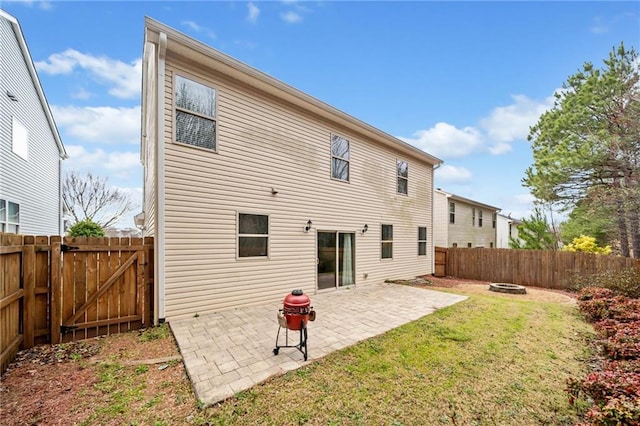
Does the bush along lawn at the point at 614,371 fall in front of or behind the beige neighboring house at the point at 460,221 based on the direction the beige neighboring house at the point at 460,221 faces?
behind

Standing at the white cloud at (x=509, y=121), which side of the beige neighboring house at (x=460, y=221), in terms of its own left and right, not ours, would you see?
right

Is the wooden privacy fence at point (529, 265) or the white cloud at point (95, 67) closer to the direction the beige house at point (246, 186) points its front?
the white cloud

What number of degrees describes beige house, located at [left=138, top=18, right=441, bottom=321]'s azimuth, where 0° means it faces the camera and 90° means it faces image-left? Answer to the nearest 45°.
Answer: approximately 135°

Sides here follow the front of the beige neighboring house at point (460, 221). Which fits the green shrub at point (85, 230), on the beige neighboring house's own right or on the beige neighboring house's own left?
on the beige neighboring house's own left

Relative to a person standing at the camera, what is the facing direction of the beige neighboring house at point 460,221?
facing away from the viewer and to the left of the viewer

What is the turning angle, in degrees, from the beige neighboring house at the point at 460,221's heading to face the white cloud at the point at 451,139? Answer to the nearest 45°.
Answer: approximately 45° to its right

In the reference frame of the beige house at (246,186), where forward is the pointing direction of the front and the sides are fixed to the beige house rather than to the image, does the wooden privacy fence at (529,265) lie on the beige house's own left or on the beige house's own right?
on the beige house's own right

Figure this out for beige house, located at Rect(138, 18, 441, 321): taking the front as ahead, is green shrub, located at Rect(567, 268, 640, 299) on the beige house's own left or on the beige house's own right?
on the beige house's own right
